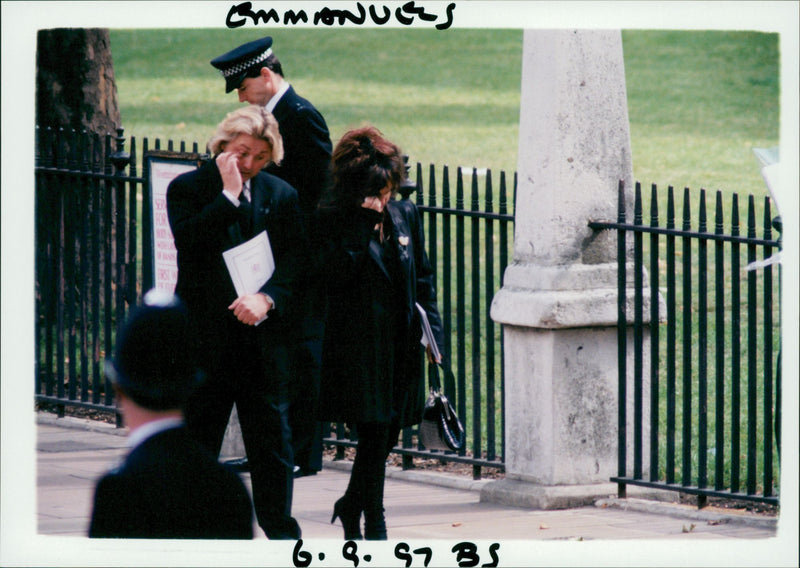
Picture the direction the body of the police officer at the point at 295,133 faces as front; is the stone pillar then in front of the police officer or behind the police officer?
behind

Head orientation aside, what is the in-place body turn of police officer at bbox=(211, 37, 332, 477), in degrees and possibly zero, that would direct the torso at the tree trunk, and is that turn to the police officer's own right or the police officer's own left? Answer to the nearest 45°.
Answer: approximately 90° to the police officer's own right

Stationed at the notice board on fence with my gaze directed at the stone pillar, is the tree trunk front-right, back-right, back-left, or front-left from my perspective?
back-left

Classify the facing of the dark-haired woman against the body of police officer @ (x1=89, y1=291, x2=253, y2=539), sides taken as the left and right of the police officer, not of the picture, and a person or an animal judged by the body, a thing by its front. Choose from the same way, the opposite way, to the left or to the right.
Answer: the opposite way

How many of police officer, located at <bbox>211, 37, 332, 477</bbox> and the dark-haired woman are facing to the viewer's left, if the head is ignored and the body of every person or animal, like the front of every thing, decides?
1

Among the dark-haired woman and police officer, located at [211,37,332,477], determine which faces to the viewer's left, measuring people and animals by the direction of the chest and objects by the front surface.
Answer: the police officer

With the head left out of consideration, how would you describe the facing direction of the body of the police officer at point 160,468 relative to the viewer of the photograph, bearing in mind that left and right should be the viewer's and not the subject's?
facing away from the viewer and to the left of the viewer

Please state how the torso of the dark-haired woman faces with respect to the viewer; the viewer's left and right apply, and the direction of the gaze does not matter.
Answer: facing the viewer and to the right of the viewer

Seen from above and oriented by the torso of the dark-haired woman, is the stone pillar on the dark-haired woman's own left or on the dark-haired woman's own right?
on the dark-haired woman's own left

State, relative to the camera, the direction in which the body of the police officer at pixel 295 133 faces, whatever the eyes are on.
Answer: to the viewer's left

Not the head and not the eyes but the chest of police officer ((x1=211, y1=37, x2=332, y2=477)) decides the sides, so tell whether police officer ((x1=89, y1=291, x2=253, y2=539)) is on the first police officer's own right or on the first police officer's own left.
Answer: on the first police officer's own left

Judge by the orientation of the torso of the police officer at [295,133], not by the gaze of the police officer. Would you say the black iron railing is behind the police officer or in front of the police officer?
behind

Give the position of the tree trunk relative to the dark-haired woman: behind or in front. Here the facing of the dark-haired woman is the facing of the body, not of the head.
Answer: behind
